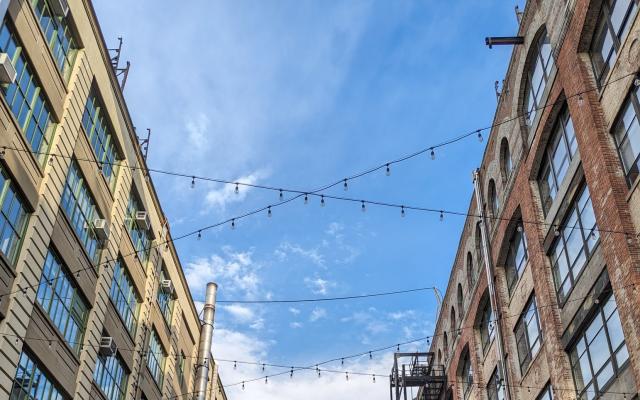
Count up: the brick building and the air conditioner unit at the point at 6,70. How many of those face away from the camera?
0

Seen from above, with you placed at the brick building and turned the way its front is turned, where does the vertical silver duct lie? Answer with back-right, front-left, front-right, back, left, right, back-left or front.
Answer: right

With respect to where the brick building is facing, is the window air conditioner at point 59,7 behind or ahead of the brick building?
ahead

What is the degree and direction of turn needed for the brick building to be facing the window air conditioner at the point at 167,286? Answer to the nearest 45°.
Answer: approximately 45° to its right

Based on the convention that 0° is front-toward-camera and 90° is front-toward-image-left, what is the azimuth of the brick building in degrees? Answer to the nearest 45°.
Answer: approximately 45°

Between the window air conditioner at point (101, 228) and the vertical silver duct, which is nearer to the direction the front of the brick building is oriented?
the window air conditioner

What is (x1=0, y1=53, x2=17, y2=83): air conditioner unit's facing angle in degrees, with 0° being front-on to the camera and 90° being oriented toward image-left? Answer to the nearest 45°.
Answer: approximately 315°

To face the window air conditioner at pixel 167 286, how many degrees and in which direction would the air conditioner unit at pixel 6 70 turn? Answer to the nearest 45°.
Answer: approximately 90° to its left

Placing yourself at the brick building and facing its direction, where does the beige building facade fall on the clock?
The beige building facade is roughly at 1 o'clock from the brick building.

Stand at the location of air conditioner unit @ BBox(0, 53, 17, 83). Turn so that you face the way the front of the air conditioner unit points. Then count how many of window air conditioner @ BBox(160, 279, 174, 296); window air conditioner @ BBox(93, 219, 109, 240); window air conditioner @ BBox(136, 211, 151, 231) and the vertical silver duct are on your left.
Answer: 4

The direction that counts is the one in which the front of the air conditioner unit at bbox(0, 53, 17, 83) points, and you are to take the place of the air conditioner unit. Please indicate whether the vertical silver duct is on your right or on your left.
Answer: on your left

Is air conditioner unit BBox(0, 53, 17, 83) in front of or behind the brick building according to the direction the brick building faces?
in front

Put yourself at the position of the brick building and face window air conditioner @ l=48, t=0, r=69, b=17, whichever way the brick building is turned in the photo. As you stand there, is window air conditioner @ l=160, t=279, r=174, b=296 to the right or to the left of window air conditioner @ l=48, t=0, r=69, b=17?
right

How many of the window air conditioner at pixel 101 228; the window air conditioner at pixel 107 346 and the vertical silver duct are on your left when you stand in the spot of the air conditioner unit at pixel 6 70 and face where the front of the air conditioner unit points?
3

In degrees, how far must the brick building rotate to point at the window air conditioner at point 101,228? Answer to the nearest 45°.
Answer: approximately 45° to its right
